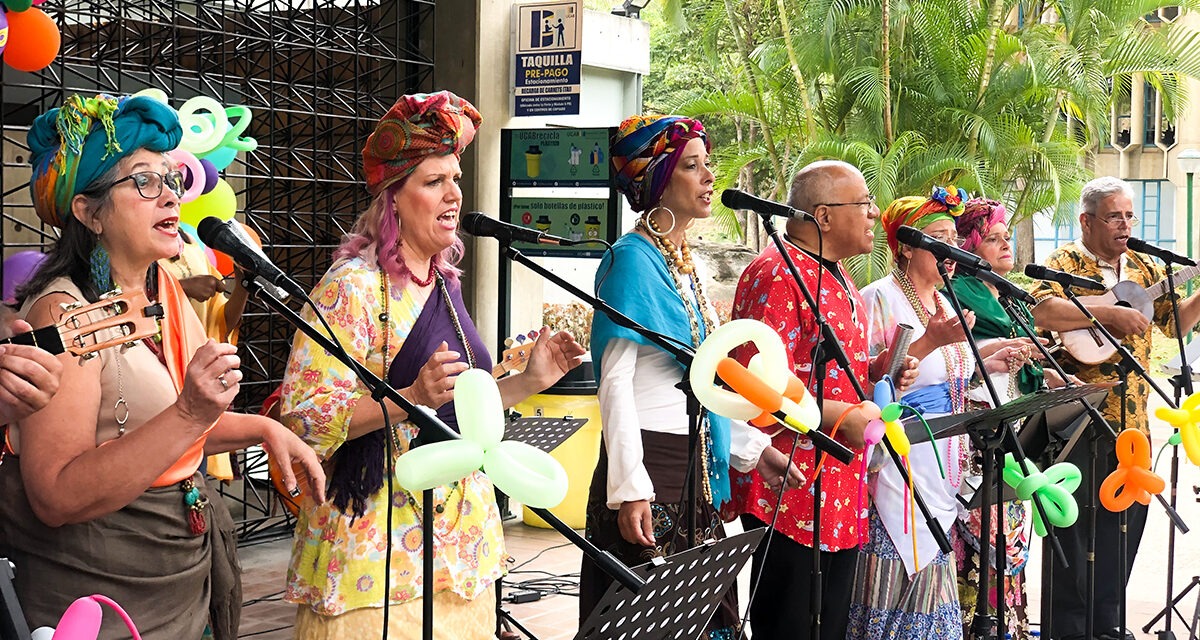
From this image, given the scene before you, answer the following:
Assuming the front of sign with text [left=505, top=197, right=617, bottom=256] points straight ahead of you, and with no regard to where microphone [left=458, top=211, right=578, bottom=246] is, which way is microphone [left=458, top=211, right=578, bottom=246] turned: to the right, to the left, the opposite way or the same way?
to the right

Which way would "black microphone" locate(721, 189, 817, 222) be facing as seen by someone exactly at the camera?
facing to the left of the viewer

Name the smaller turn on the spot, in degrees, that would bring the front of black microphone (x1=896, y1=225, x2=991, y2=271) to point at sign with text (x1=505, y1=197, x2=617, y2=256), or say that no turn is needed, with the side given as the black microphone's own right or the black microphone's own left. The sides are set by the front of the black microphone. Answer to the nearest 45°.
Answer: approximately 45° to the black microphone's own right

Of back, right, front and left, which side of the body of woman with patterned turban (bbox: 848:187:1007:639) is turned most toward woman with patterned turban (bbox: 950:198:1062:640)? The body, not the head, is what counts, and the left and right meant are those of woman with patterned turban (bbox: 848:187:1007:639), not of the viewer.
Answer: left

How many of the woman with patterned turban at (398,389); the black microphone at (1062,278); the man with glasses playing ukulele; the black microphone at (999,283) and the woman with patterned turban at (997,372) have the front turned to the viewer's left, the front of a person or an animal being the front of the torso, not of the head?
2

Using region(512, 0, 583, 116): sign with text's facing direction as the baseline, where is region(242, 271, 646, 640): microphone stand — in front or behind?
in front

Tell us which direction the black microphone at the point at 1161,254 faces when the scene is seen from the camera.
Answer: facing to the left of the viewer

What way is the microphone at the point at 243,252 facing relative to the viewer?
to the viewer's left

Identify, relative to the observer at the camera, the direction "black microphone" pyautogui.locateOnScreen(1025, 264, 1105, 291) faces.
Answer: facing to the left of the viewer

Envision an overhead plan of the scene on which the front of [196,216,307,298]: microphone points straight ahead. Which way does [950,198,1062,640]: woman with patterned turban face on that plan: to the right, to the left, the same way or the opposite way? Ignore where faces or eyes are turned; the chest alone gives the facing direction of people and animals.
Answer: to the left
